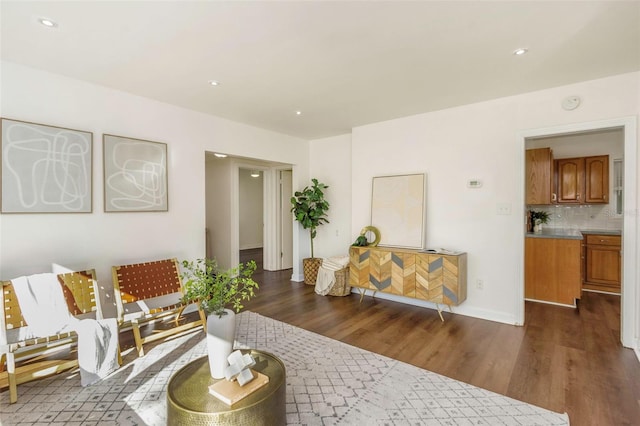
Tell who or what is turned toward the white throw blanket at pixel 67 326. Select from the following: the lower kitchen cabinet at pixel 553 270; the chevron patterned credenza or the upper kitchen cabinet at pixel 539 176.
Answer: the chevron patterned credenza

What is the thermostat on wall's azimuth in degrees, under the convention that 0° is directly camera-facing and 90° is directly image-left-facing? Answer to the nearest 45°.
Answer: approximately 0°

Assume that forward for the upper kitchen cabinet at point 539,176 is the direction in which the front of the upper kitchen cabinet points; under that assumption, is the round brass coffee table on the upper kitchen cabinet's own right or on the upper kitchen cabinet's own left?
on the upper kitchen cabinet's own right

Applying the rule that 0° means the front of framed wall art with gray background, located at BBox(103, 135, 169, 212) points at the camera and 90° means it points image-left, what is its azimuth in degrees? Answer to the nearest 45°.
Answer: approximately 315°

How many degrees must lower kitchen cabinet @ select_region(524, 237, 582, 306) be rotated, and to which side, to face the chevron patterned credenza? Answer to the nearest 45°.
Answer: approximately 135° to its right

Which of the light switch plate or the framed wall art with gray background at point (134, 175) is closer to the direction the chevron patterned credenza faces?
the framed wall art with gray background

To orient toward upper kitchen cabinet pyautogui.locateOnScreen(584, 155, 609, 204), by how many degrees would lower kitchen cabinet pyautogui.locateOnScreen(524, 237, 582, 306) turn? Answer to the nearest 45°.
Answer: approximately 90° to its left

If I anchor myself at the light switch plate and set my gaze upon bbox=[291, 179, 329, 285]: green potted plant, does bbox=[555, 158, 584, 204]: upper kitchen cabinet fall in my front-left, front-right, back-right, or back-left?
back-right

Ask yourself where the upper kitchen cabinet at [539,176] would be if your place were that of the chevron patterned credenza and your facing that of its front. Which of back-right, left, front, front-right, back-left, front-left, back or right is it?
back

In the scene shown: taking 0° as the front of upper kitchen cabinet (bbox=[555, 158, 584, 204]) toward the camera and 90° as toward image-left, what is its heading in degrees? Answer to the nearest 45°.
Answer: approximately 0°
